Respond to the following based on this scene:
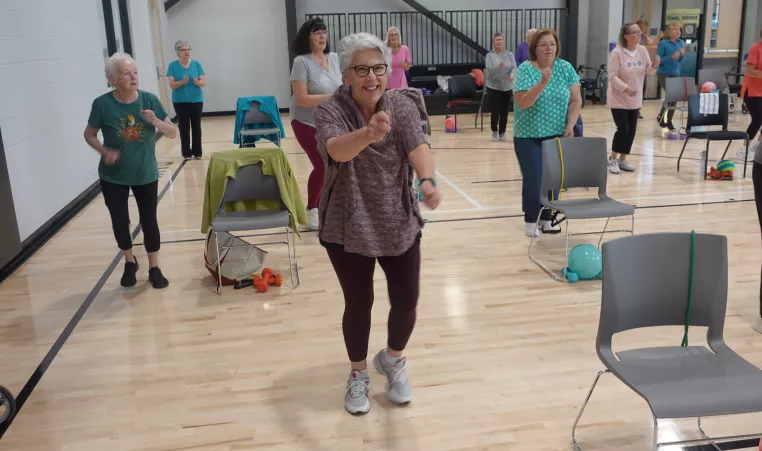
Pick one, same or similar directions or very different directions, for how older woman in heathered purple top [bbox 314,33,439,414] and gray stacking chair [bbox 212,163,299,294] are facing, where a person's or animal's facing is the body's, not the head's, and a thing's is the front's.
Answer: same or similar directions

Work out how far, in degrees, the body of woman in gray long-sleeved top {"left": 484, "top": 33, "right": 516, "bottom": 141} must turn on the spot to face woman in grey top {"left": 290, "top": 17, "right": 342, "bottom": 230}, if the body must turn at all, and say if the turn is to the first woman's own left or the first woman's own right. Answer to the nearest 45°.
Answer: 0° — they already face them

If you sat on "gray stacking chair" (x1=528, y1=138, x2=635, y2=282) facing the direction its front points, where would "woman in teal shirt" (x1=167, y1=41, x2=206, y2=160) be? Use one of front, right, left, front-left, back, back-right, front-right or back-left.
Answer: back

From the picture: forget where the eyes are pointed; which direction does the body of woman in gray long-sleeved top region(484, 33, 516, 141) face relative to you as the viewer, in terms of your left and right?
facing the viewer

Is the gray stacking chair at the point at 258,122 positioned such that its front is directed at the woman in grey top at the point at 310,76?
yes

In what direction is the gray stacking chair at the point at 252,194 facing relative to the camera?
toward the camera

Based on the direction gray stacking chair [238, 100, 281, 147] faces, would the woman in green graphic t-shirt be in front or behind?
in front

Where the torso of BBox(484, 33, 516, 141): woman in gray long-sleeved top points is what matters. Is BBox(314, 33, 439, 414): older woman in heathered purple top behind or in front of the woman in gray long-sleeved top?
in front

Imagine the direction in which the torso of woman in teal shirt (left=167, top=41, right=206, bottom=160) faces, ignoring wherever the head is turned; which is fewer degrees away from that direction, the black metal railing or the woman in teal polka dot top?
the woman in teal polka dot top

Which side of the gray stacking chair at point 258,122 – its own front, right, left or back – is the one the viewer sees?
front

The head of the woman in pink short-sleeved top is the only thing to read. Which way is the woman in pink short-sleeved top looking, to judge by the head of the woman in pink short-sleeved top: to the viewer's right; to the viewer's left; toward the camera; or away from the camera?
toward the camera

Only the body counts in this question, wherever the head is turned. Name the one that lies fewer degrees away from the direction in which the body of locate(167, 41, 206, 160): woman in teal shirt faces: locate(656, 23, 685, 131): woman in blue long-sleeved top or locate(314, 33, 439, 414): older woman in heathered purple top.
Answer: the older woman in heathered purple top

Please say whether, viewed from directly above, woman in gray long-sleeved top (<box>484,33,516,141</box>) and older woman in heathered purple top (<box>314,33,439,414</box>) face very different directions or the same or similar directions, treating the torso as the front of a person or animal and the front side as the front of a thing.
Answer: same or similar directions

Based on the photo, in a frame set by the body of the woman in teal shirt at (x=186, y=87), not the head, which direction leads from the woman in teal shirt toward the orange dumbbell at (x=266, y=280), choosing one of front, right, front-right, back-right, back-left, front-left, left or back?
front

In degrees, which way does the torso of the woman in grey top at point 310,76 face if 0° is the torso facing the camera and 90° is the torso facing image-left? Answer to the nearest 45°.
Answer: approximately 315°
